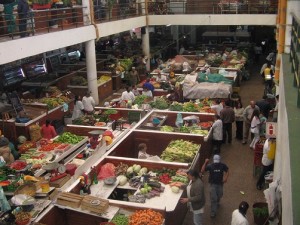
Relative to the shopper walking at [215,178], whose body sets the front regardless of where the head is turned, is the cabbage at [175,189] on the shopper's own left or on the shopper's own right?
on the shopper's own left

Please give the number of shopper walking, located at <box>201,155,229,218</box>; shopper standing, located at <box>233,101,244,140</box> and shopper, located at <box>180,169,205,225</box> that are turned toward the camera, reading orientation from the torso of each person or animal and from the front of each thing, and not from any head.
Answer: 1

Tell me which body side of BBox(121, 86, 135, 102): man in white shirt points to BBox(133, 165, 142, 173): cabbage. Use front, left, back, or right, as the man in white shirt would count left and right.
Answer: front

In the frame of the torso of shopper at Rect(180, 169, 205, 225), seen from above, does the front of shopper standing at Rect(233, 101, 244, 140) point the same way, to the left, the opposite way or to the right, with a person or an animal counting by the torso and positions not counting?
to the left

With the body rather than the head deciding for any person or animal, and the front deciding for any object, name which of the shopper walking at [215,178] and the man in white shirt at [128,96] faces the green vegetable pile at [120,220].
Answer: the man in white shirt

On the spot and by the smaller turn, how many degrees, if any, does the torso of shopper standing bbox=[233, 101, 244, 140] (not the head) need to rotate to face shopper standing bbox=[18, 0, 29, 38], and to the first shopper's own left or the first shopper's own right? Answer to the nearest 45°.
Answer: approximately 90° to the first shopper's own right

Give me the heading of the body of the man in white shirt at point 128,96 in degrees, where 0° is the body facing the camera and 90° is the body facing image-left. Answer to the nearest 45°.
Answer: approximately 0°

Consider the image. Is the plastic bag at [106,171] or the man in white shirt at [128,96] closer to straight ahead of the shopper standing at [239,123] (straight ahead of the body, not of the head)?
the plastic bag

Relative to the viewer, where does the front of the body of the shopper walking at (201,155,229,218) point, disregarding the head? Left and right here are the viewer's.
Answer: facing away from the viewer

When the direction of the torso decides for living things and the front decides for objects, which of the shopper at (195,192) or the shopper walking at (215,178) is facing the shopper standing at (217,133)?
the shopper walking at (215,178)

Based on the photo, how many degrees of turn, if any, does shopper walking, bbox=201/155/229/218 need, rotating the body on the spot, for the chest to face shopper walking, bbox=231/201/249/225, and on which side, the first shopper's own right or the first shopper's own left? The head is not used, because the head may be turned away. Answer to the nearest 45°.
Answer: approximately 180°

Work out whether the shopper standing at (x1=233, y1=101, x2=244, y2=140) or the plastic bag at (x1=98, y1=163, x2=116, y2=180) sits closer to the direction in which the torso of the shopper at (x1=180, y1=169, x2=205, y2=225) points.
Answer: the plastic bag

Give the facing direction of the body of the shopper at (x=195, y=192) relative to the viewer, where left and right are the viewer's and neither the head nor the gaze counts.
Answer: facing to the left of the viewer
